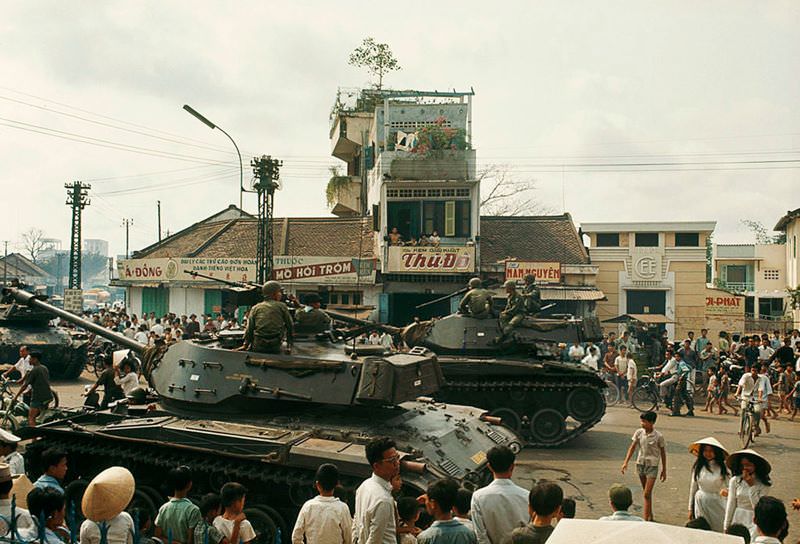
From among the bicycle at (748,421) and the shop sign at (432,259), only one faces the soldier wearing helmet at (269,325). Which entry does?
the shop sign

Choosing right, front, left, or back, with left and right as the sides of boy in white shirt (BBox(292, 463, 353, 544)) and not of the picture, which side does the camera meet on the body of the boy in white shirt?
back

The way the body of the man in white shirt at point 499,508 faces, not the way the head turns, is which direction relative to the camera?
away from the camera

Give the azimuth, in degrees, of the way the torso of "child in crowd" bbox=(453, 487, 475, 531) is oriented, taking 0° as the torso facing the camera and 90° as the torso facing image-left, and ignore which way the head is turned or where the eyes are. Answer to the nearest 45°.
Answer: approximately 180°

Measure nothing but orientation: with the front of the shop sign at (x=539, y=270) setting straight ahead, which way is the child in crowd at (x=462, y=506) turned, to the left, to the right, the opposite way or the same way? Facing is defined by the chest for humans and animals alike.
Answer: the opposite way

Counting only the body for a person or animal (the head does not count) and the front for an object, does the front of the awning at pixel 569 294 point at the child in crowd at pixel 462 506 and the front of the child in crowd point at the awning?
yes

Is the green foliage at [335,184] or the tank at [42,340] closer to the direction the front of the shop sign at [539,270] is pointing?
the tank

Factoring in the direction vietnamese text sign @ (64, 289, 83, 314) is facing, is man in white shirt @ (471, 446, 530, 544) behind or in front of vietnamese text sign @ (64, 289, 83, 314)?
in front

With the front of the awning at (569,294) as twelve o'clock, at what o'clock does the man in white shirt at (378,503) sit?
The man in white shirt is roughly at 12 o'clock from the awning.
